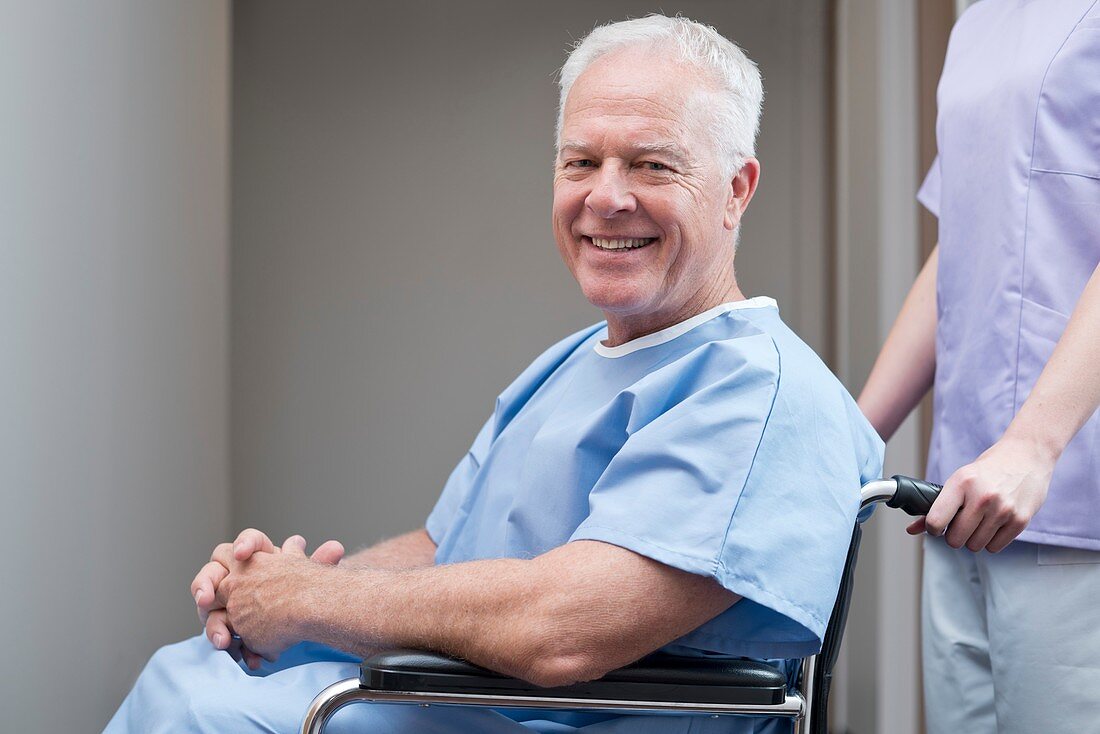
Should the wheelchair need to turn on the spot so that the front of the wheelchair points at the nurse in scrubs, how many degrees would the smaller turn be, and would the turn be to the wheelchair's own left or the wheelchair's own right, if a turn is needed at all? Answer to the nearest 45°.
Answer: approximately 135° to the wheelchair's own right

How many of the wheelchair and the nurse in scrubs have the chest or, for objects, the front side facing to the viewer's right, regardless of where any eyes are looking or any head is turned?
0

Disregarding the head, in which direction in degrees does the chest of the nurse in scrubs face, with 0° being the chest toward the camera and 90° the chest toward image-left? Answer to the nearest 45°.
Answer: approximately 45°

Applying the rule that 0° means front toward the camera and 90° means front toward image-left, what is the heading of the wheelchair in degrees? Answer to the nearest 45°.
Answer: approximately 90°

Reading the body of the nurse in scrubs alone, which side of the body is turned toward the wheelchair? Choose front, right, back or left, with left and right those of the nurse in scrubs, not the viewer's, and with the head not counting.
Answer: front
